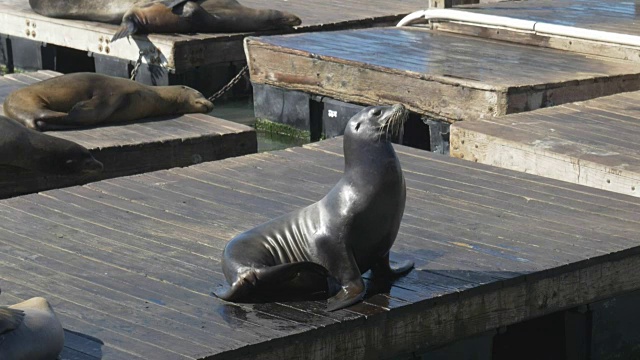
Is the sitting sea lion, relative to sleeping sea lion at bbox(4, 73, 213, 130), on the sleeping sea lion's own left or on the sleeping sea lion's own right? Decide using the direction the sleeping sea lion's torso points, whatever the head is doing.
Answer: on the sleeping sea lion's own right

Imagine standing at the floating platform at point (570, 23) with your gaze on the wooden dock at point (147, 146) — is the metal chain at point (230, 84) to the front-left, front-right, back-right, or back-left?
front-right

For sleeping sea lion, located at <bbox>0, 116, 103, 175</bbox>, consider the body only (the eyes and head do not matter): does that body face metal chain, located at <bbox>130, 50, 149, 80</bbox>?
no

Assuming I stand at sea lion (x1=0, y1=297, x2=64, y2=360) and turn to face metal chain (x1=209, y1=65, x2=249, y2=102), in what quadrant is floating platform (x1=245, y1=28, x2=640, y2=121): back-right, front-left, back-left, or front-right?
front-right

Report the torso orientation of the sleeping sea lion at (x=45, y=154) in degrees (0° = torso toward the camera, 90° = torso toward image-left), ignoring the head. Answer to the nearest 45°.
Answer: approximately 270°

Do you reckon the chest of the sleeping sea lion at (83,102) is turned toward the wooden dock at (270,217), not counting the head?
no

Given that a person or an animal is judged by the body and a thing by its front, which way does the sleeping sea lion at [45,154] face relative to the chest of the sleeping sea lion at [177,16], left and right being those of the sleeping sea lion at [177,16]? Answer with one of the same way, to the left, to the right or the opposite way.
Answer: the same way

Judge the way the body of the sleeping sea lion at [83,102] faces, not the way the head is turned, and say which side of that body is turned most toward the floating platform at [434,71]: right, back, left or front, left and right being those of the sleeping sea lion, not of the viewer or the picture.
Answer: front

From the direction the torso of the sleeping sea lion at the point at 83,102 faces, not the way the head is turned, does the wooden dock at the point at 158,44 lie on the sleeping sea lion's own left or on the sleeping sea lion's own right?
on the sleeping sea lion's own left

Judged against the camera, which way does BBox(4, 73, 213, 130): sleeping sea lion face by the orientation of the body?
to the viewer's right

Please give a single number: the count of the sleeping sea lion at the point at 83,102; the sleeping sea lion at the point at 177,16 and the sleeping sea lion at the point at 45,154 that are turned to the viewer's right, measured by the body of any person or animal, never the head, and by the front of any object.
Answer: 3

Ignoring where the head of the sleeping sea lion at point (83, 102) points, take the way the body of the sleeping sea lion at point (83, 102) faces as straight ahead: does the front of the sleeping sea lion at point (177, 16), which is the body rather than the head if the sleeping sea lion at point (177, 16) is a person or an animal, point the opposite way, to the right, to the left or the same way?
the same way

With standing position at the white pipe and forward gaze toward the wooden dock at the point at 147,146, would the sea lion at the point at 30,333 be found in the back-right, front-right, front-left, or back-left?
front-left

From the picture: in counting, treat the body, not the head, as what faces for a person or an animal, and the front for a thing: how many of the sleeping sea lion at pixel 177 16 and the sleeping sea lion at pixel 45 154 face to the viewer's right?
2

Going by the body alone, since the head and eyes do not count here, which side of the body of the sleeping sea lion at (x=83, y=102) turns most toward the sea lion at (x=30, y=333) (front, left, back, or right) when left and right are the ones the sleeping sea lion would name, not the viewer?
right

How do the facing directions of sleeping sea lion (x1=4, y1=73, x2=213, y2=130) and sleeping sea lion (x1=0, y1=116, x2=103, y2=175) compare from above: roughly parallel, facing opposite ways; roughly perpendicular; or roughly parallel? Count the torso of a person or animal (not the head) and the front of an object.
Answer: roughly parallel

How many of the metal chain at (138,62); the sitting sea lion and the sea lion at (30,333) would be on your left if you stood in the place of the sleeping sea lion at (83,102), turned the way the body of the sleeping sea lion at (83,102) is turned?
1
